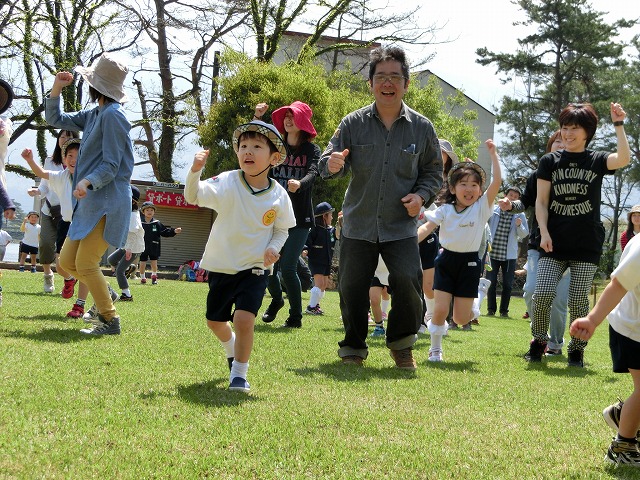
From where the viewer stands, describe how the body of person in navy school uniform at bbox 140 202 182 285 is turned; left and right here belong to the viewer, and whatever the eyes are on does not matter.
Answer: facing the viewer

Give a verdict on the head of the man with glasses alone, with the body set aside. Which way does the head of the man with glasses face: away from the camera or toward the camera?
toward the camera

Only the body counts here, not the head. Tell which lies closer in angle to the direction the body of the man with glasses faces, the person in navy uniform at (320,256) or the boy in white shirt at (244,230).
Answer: the boy in white shirt

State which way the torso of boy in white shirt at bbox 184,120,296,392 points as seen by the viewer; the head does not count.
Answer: toward the camera

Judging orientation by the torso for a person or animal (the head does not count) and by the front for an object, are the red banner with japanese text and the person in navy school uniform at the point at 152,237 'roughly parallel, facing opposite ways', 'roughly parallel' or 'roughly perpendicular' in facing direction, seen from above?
roughly parallel

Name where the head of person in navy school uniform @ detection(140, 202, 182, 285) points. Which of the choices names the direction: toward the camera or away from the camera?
toward the camera

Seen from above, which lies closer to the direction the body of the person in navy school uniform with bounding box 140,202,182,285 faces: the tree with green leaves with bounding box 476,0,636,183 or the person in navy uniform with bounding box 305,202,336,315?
the person in navy uniform

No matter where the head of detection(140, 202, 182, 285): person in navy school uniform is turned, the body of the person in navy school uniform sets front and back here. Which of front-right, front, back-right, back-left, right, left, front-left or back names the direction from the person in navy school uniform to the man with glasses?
front

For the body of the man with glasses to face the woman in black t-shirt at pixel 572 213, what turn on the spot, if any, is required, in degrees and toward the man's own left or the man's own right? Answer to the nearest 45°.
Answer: approximately 135° to the man's own left

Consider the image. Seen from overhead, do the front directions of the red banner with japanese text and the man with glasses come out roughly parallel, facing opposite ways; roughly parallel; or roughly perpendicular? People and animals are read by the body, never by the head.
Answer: roughly parallel
